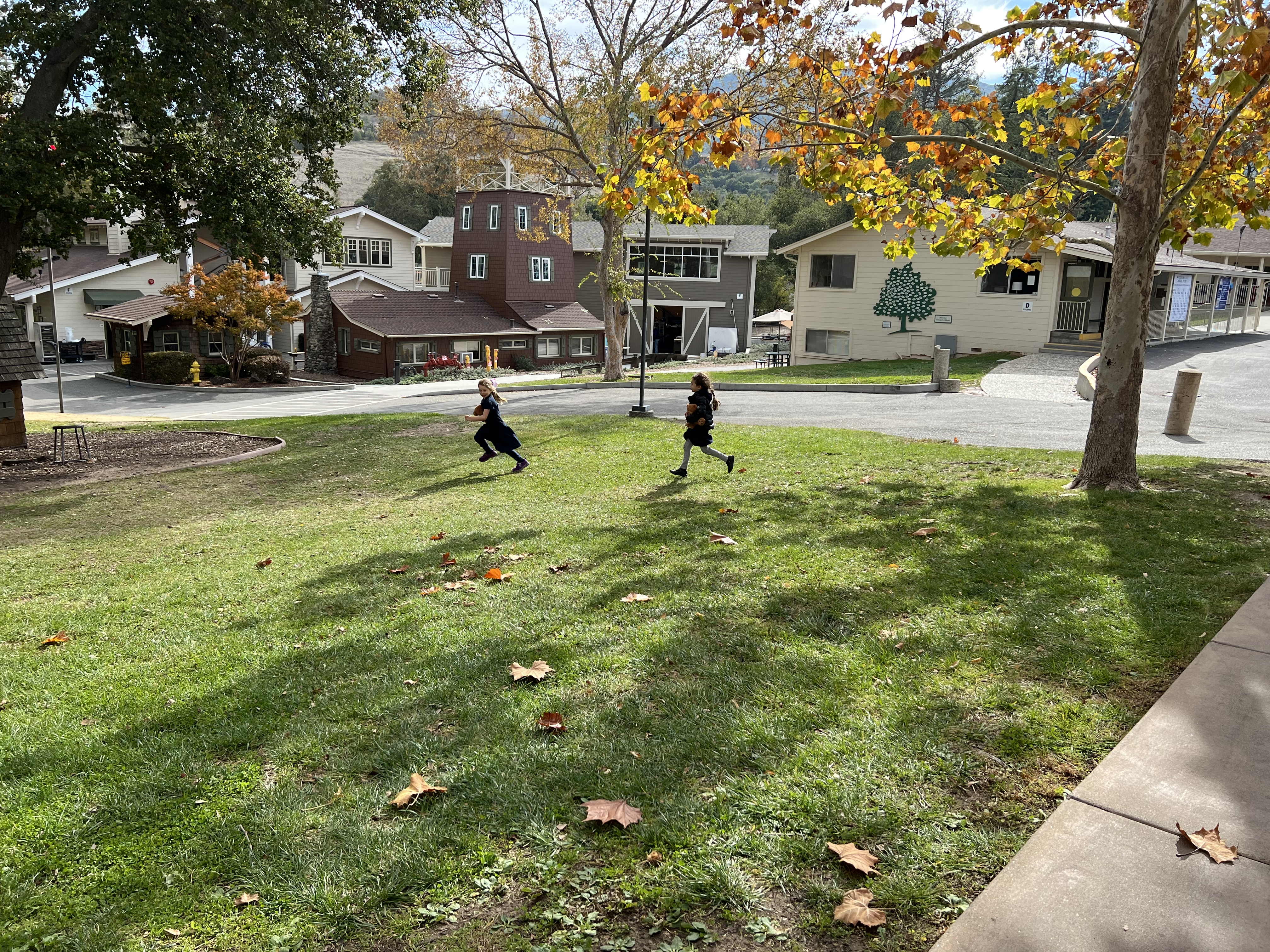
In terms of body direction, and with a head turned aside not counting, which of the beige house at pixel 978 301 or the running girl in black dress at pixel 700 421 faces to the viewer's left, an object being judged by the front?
the running girl in black dress

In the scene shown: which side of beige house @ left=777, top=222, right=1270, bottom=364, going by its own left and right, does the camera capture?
front

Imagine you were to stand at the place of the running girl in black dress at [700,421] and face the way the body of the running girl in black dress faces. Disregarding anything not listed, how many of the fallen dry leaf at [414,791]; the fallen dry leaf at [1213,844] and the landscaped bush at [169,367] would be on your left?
2

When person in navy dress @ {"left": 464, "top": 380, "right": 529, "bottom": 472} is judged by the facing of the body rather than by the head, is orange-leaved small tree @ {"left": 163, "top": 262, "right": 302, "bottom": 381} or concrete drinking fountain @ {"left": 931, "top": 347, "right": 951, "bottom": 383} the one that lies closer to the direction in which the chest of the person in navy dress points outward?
the orange-leaved small tree

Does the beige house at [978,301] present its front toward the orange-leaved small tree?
no

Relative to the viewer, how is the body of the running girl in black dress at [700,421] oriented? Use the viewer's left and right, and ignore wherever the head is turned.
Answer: facing to the left of the viewer

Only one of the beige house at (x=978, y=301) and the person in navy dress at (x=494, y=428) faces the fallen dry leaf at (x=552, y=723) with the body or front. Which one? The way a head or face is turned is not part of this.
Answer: the beige house

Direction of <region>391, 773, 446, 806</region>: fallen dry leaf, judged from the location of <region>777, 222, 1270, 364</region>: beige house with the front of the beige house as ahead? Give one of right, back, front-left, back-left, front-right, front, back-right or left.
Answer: front

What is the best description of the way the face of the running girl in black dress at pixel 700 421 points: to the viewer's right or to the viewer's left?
to the viewer's left

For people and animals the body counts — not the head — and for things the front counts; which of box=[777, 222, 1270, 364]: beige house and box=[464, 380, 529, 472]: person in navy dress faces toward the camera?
the beige house

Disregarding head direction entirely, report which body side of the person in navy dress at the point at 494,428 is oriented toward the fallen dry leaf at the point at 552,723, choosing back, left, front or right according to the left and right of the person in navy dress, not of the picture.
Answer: left

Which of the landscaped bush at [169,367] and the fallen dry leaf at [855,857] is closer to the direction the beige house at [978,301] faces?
the fallen dry leaf

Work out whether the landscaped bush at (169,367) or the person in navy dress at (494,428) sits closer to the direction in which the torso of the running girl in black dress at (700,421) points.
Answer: the person in navy dress

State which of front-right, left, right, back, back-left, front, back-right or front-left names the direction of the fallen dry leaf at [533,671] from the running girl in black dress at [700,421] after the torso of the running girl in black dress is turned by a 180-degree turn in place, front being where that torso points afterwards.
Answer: right

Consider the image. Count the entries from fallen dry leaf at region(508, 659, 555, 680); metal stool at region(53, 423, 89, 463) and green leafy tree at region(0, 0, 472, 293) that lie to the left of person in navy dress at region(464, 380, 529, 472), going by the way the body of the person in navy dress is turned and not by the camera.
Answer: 1

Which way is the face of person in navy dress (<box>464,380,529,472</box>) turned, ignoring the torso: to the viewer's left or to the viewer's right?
to the viewer's left

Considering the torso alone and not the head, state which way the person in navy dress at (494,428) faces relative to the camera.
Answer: to the viewer's left

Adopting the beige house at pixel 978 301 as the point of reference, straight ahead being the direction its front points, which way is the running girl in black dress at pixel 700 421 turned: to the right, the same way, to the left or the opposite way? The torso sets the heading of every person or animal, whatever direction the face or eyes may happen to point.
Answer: to the right

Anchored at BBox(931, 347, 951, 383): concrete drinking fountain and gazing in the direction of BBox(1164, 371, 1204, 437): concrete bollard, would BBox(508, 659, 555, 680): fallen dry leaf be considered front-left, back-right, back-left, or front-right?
front-right

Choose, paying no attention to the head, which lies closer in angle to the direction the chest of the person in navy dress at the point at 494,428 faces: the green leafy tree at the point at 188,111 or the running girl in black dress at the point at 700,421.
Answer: the green leafy tree
